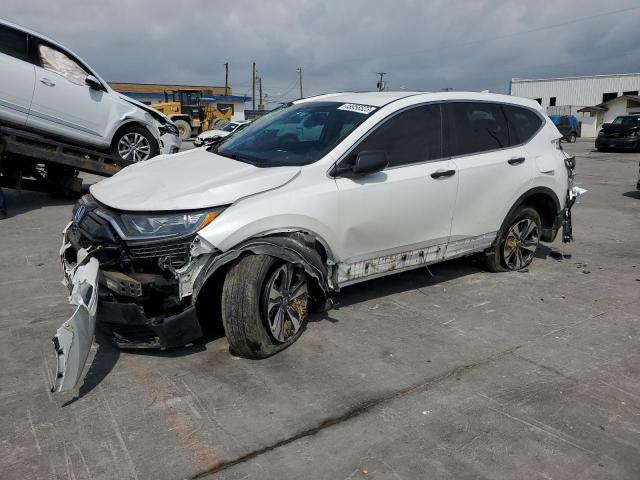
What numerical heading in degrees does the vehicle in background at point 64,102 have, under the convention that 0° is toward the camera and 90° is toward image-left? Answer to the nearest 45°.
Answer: approximately 270°

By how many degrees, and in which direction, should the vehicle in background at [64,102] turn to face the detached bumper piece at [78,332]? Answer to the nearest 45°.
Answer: approximately 90° to its right

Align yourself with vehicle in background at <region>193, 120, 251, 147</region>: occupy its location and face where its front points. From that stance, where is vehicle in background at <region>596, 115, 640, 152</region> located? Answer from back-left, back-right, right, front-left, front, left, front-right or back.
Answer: back

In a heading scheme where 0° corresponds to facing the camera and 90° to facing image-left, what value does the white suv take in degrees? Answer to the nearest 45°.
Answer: approximately 45°

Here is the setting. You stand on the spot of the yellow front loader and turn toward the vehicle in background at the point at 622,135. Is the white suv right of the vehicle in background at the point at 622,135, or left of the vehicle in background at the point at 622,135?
right

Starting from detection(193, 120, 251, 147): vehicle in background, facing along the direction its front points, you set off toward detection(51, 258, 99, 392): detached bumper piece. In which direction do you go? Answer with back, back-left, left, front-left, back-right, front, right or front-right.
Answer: front-left

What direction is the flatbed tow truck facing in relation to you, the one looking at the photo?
facing to the left of the viewer
